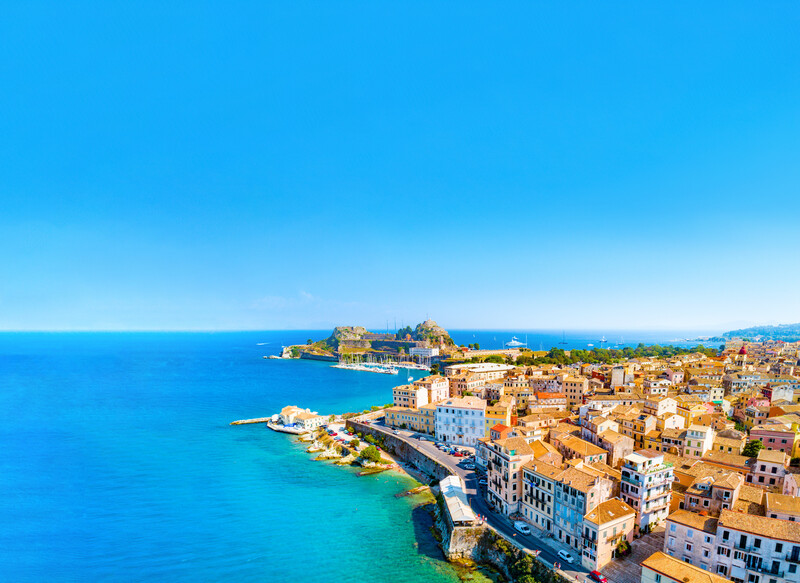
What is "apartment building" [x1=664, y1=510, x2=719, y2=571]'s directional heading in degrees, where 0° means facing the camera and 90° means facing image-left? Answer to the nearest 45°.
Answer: approximately 45°

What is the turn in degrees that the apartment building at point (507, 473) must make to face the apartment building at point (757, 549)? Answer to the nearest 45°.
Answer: approximately 90° to its left

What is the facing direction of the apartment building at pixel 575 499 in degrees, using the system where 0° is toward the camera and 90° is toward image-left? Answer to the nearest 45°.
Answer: approximately 45°

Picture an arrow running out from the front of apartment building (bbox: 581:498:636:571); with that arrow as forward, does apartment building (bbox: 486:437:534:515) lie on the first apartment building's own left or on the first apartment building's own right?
on the first apartment building's own right

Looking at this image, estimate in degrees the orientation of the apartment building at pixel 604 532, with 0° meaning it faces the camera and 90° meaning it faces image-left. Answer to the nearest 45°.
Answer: approximately 45°

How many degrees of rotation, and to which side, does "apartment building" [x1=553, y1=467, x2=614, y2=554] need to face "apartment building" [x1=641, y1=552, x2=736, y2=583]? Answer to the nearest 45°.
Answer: approximately 90° to its left

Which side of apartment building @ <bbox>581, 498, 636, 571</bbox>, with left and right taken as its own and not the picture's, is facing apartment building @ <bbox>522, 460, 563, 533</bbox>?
right

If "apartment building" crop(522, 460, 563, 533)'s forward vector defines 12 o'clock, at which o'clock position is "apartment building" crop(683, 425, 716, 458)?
"apartment building" crop(683, 425, 716, 458) is roughly at 6 o'clock from "apartment building" crop(522, 460, 563, 533).
